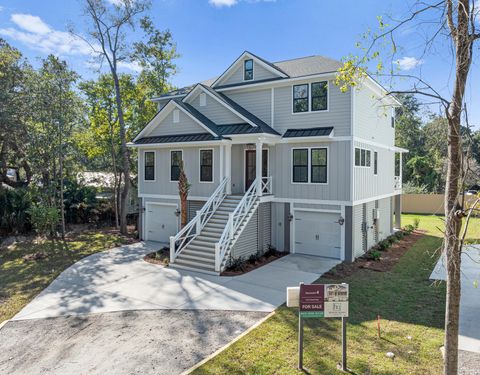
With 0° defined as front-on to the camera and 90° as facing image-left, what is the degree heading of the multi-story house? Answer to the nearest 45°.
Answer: approximately 45°

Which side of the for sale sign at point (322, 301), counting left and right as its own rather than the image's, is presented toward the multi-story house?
back

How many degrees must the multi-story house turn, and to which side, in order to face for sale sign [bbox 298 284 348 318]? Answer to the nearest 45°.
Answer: approximately 45° to its left

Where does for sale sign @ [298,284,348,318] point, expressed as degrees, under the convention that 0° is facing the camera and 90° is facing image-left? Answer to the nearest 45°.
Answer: approximately 0°
